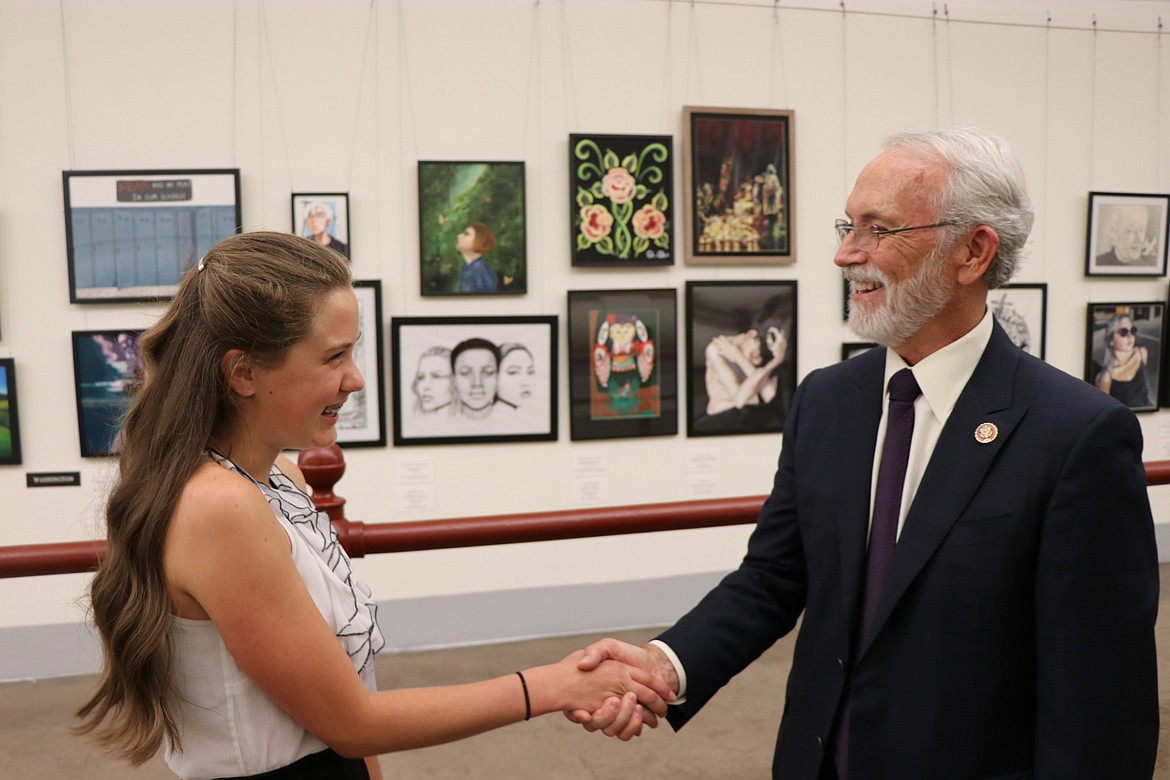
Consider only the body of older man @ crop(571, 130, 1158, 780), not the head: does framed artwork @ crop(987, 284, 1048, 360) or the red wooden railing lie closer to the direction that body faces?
the red wooden railing

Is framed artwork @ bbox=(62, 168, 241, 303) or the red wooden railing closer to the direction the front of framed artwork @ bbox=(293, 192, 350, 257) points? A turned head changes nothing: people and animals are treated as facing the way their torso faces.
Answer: the red wooden railing

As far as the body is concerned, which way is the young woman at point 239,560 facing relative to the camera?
to the viewer's right

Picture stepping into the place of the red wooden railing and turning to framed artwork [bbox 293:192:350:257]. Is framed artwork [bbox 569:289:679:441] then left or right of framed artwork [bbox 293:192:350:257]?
right

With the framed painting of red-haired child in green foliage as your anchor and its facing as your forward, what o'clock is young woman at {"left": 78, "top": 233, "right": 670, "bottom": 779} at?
The young woman is roughly at 12 o'clock from the framed painting of red-haired child in green foliage.

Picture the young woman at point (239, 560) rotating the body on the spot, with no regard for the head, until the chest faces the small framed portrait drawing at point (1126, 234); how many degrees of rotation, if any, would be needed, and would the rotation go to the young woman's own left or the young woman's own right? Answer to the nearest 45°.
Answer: approximately 45° to the young woman's own left

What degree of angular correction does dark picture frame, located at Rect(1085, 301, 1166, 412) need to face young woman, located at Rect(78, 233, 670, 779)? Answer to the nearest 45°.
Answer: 0° — it already faces them

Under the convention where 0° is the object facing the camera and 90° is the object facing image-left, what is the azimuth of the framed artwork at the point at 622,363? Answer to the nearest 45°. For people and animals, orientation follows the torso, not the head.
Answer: approximately 0°

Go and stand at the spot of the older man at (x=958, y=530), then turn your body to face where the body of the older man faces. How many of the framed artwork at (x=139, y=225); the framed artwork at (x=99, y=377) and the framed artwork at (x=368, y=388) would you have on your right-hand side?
3

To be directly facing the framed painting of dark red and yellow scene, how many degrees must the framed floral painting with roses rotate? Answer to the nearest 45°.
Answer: approximately 90° to its left

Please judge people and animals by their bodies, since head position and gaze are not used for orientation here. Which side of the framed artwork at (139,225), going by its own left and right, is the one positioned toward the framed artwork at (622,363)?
left

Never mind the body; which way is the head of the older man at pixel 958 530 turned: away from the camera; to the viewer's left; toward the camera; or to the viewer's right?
to the viewer's left

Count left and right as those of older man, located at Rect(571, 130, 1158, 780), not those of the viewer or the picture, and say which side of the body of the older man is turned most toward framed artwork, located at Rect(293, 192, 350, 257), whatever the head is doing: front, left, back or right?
right

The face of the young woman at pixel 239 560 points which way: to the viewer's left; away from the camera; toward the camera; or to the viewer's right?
to the viewer's right

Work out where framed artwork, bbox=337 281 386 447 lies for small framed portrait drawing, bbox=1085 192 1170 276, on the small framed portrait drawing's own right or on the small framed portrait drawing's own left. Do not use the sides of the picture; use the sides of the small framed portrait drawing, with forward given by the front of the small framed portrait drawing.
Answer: on the small framed portrait drawing's own right
